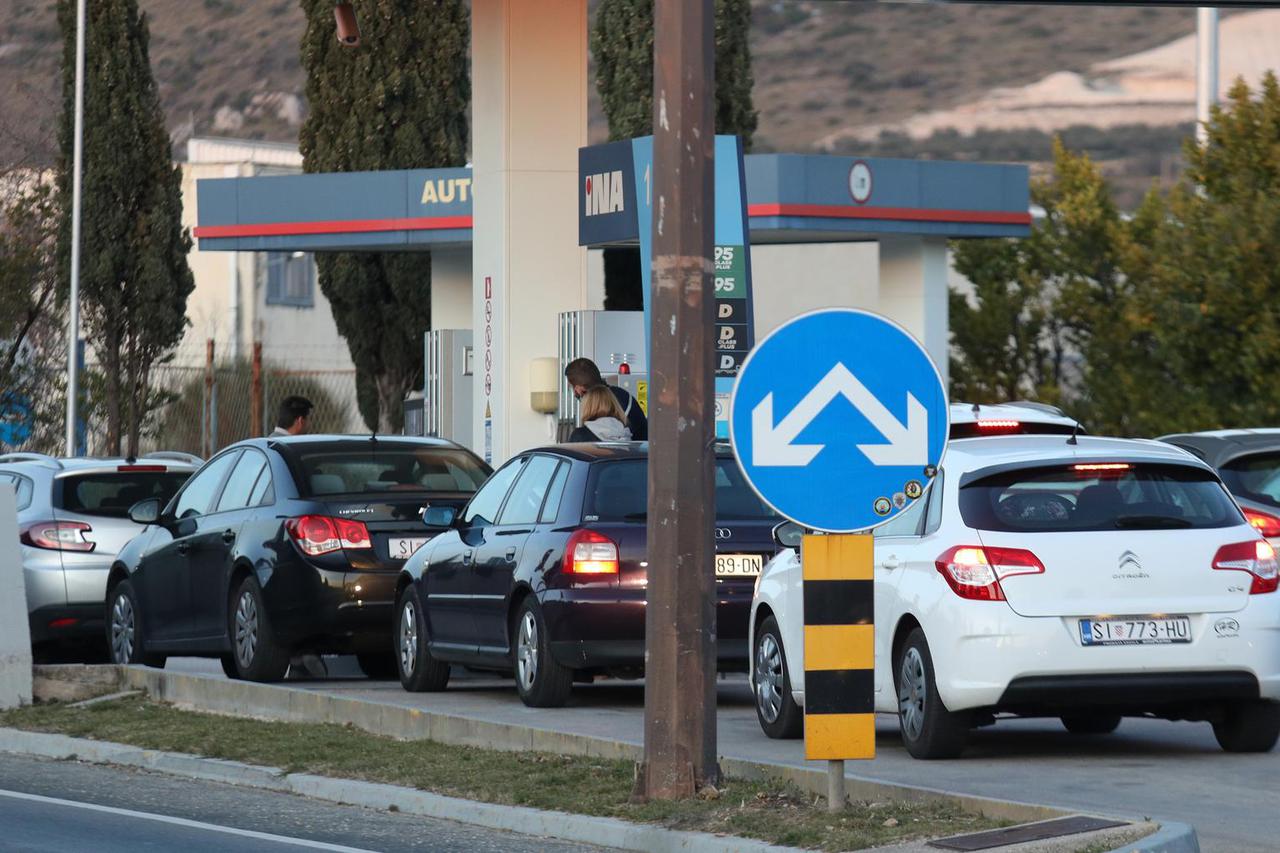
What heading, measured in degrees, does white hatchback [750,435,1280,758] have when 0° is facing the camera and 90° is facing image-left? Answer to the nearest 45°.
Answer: approximately 135°

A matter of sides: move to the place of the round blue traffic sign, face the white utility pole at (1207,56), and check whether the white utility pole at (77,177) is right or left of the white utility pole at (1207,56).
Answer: left

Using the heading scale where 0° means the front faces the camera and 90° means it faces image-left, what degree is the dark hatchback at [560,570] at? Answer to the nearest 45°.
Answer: approximately 135°

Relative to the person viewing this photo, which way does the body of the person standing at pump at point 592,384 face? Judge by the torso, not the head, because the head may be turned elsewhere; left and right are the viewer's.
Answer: facing to the left of the viewer

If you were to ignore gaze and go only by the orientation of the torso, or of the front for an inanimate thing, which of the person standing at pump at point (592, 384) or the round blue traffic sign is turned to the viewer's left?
the person standing at pump

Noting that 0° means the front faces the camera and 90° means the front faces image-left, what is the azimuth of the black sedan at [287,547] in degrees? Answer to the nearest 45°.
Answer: approximately 135°

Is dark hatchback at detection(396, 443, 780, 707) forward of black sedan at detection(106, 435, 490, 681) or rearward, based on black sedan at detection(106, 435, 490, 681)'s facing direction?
rearward

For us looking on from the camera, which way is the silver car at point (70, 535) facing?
facing away from the viewer and to the left of the viewer

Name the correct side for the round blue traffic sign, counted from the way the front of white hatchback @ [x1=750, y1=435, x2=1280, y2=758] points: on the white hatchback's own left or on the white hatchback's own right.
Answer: on the white hatchback's own left

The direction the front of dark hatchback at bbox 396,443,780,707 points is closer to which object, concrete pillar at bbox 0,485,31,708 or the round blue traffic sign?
the concrete pillar

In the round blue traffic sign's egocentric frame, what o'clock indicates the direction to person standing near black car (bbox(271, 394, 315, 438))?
The person standing near black car is roughly at 5 o'clock from the round blue traffic sign.

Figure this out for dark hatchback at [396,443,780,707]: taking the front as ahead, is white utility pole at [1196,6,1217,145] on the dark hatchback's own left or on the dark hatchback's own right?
on the dark hatchback's own right

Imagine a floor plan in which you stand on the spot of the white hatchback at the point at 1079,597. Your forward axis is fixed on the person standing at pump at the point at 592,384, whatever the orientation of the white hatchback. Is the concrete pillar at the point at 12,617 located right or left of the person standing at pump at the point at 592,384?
left

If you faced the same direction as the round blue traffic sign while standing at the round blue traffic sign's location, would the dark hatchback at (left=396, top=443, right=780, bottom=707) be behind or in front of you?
behind
